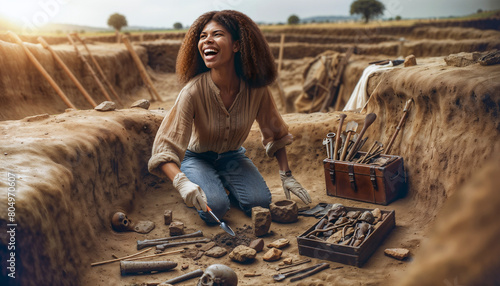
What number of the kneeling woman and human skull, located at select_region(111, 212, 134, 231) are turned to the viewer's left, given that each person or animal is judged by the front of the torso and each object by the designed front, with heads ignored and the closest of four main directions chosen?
0

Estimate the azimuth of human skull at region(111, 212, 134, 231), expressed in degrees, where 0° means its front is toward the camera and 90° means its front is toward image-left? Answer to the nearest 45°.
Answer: approximately 315°

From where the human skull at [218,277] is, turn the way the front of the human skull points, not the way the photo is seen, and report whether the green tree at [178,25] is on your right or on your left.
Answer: on your right

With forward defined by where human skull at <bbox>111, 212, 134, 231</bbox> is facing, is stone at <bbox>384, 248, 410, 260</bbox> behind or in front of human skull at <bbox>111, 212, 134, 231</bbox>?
in front

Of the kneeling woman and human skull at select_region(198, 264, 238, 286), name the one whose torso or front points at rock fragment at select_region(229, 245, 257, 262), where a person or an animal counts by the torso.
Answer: the kneeling woman

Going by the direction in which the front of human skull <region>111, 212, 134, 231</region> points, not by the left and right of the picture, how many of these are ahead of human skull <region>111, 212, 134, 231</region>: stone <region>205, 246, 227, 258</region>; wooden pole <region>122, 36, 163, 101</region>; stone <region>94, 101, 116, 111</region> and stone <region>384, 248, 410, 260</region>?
2

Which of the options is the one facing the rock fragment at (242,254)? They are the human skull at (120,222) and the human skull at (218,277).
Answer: the human skull at (120,222)

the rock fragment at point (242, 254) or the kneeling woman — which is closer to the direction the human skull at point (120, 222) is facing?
the rock fragment

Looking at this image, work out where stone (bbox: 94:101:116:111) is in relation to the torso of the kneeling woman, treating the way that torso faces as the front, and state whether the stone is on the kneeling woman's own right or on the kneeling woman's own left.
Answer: on the kneeling woman's own right

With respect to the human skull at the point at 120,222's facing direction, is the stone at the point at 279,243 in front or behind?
in front

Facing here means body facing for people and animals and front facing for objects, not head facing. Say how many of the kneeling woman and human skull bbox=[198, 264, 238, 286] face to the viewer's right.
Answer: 0

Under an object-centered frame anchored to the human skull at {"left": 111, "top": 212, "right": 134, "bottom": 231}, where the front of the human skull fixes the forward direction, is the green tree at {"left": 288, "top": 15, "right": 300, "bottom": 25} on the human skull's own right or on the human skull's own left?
on the human skull's own left

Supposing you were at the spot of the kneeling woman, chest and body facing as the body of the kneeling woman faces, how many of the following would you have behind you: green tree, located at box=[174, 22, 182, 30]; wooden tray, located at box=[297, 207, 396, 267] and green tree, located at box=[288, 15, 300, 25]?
2
